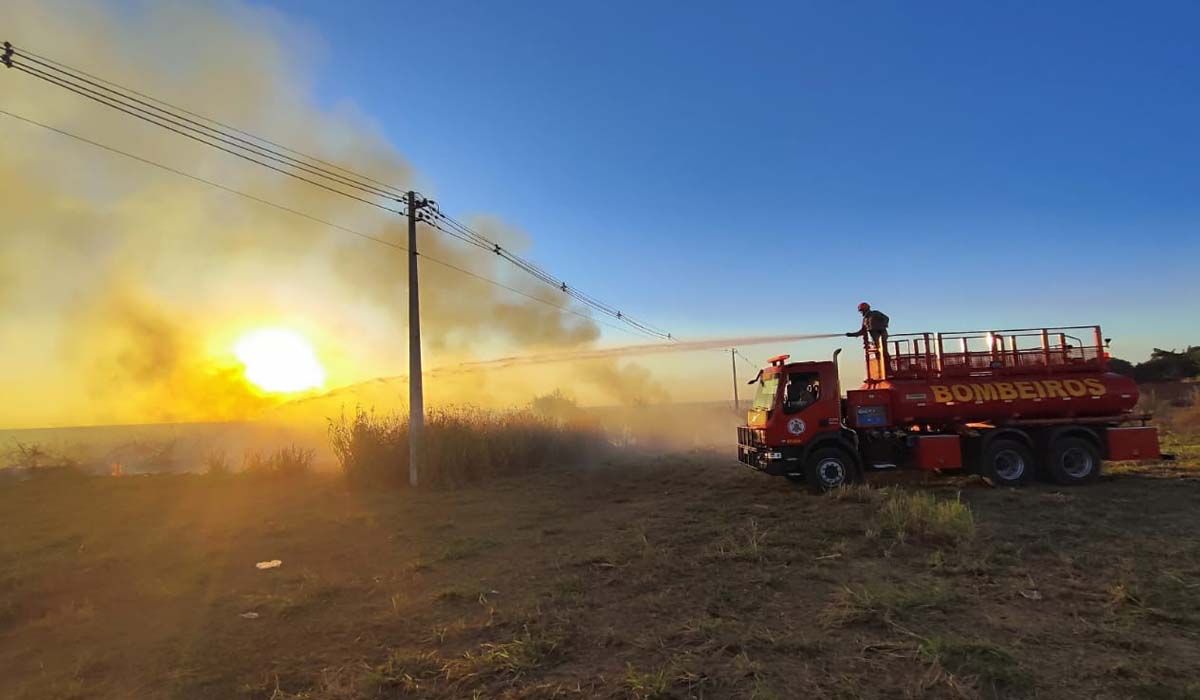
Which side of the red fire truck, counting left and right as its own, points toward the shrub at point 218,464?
front

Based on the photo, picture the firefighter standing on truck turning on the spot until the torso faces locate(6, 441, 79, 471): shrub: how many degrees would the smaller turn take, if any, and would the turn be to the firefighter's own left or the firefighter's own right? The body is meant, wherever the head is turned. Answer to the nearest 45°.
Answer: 0° — they already face it

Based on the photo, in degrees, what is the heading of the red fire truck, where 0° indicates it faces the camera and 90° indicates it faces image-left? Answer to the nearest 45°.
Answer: approximately 90°

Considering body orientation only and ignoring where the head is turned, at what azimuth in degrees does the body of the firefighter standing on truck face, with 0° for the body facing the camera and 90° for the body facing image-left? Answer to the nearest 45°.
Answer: approximately 90°
